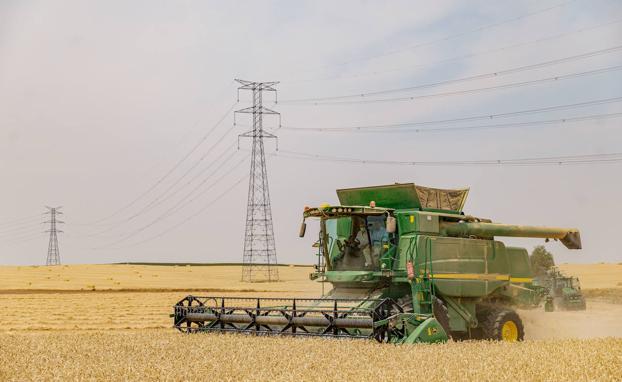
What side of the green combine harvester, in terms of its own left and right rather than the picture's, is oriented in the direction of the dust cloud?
back

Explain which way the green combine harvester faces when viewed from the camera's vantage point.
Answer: facing the viewer and to the left of the viewer
